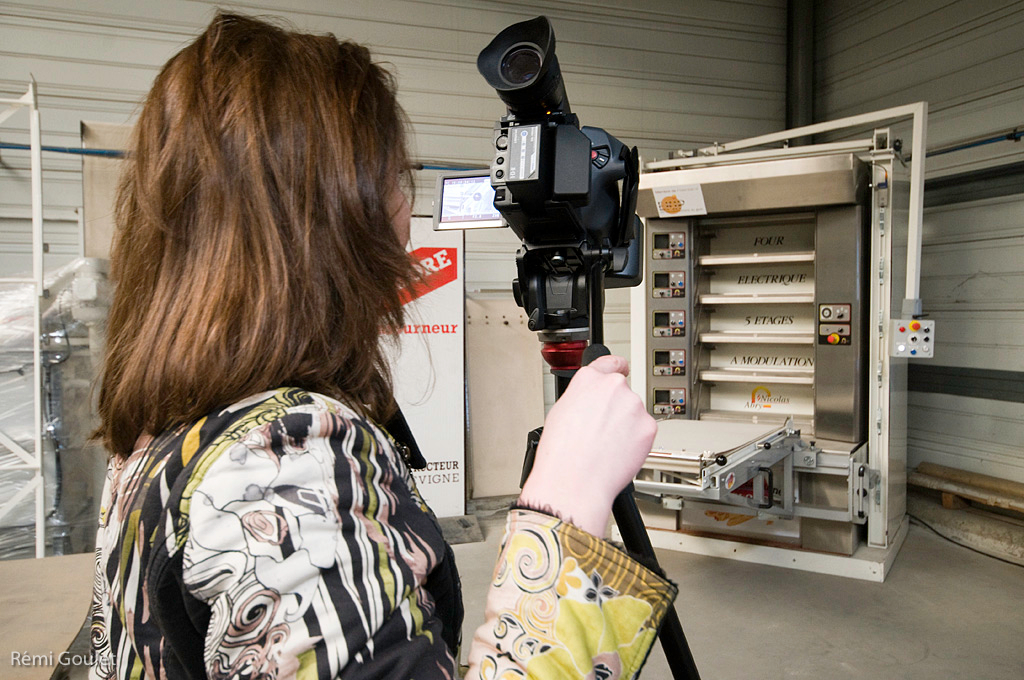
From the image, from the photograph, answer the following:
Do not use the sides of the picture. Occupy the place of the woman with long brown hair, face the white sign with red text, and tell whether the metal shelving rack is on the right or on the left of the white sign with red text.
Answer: left

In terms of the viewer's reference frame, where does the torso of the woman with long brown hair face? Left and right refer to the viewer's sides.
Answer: facing away from the viewer and to the right of the viewer

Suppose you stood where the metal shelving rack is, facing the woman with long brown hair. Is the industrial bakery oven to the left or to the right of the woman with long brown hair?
left

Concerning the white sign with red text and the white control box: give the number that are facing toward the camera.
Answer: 2

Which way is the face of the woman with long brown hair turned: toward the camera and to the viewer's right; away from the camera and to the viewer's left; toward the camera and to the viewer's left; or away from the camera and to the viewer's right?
away from the camera and to the viewer's right

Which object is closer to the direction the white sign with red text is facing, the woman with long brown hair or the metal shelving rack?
the woman with long brown hair

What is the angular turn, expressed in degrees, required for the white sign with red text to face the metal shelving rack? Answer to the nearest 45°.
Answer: approximately 45° to its right

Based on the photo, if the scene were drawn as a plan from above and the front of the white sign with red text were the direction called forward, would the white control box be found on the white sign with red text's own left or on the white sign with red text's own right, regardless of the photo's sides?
on the white sign with red text's own left

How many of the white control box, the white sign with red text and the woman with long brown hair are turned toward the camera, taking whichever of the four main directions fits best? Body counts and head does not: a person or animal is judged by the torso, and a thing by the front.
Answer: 2

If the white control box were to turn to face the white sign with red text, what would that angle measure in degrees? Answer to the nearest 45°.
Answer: approximately 90° to its right

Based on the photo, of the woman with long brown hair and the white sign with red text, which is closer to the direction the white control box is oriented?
the woman with long brown hair

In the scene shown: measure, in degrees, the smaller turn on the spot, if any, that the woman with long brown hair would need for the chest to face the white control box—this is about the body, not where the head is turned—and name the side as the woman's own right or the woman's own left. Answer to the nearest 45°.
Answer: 0° — they already face it

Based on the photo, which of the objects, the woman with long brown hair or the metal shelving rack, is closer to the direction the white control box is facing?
the woman with long brown hair

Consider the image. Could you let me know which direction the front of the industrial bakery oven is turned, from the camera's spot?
facing the viewer and to the left of the viewer

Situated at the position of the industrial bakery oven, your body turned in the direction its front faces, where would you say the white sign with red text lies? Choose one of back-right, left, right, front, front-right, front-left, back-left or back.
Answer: front-right

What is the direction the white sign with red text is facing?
toward the camera
